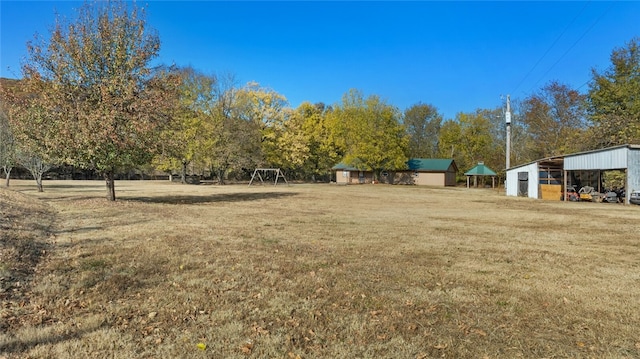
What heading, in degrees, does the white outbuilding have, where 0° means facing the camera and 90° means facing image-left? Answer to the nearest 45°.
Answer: approximately 45°

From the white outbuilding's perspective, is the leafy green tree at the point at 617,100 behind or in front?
behind

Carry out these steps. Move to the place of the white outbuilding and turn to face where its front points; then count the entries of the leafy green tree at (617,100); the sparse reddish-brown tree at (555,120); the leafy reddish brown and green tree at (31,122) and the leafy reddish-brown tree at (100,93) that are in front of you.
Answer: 2

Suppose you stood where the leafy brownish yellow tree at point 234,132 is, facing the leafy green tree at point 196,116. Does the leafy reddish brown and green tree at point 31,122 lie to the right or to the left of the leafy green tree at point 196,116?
left
